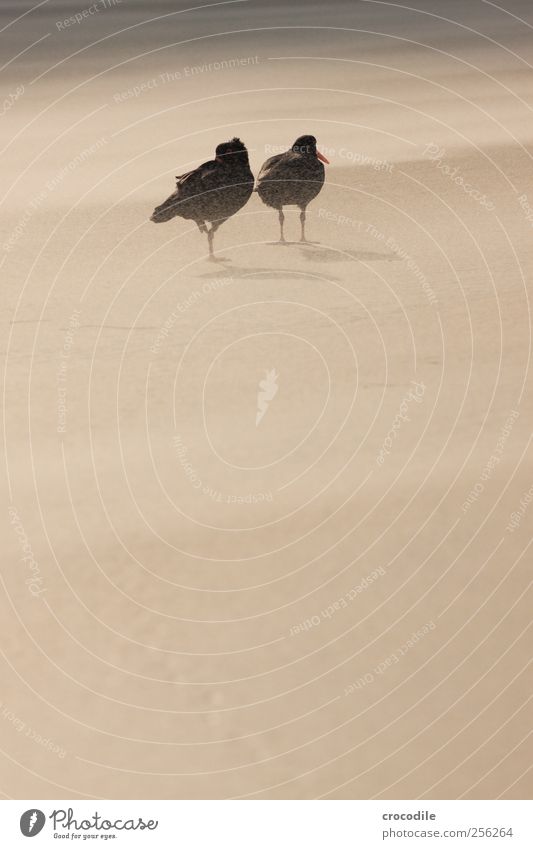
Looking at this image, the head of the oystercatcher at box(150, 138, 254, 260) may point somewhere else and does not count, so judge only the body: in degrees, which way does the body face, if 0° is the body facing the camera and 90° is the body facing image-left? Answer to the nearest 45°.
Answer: approximately 270°

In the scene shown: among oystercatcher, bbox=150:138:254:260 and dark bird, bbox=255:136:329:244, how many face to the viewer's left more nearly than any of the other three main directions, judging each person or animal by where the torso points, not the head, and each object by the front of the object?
0
